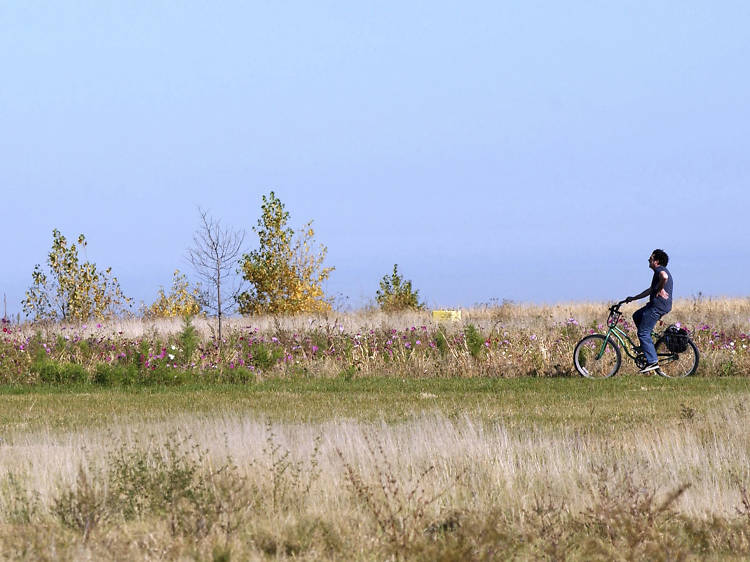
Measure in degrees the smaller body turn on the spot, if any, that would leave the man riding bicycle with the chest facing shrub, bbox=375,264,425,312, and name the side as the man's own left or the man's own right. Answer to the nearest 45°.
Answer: approximately 45° to the man's own right

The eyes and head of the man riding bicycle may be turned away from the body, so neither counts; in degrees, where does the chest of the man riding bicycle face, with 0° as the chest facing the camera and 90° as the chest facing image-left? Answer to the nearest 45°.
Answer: approximately 90°

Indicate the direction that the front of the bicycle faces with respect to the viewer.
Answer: facing to the left of the viewer

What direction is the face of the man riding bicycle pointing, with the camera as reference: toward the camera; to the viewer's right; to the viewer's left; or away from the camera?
to the viewer's left
